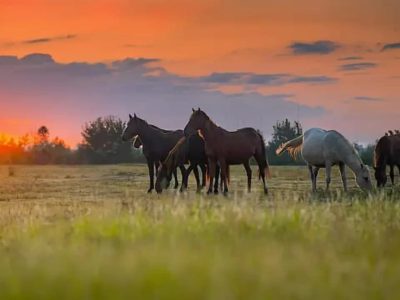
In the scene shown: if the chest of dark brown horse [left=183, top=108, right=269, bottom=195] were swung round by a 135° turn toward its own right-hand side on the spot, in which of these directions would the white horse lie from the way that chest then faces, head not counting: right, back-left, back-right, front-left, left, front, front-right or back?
front-right

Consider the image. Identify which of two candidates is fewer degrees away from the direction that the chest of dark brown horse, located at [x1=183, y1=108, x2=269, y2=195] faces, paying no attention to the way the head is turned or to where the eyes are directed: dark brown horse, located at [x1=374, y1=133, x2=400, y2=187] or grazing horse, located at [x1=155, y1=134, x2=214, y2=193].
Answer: the grazing horse

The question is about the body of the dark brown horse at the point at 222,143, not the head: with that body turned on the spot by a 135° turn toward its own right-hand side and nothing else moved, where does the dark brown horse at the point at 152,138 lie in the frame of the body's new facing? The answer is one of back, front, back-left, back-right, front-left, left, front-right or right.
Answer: left

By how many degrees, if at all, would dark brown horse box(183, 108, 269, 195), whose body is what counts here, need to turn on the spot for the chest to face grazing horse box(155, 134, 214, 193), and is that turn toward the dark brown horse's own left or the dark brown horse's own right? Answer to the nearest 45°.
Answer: approximately 45° to the dark brown horse's own right

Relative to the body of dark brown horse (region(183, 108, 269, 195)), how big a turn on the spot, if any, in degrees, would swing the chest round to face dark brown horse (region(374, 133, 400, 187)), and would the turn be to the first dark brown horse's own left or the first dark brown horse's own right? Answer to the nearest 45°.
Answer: approximately 135° to the first dark brown horse's own right

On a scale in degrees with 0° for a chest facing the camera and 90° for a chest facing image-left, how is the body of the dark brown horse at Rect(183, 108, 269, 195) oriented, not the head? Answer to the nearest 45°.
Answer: approximately 90°
